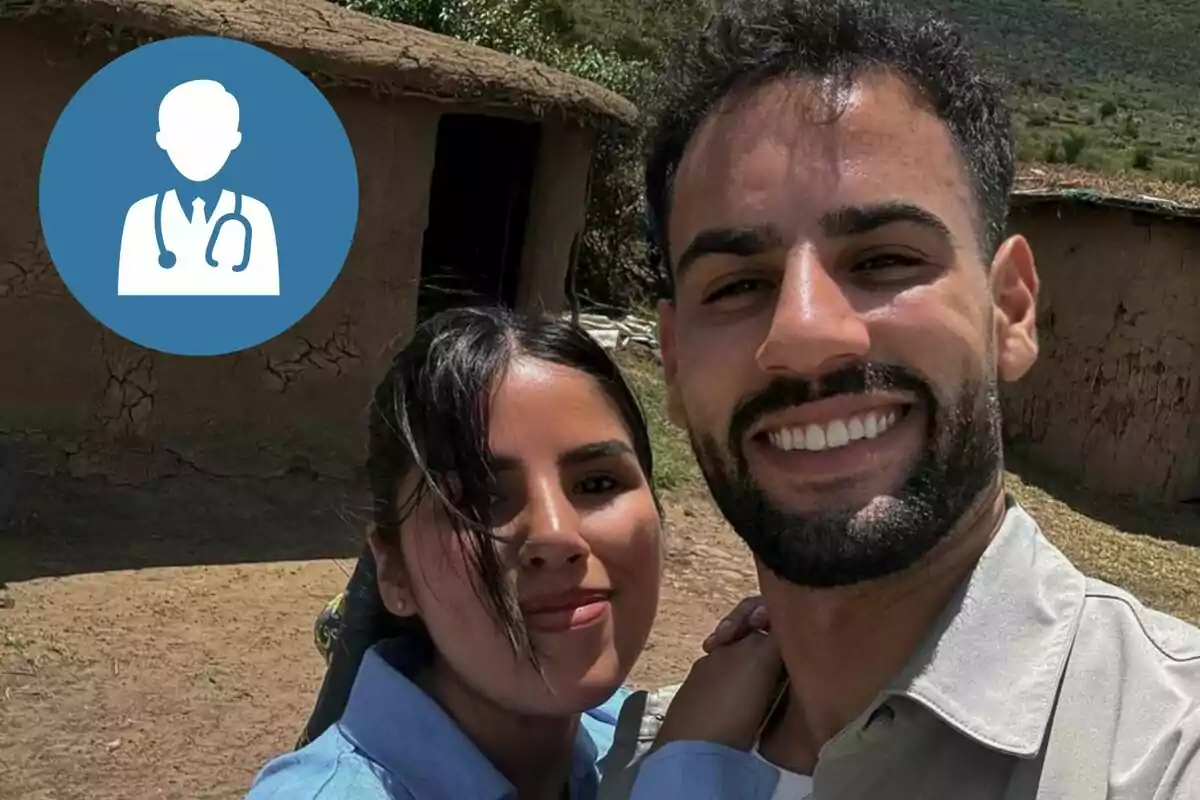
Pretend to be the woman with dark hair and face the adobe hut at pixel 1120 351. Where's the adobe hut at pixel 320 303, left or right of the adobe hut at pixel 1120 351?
left

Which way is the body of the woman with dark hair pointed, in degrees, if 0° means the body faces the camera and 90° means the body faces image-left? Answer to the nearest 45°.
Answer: approximately 315°

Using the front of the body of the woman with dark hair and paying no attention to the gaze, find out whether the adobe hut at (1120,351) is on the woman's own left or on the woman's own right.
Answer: on the woman's own left

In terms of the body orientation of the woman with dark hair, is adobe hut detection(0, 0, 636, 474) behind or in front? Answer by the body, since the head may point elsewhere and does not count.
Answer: behind
